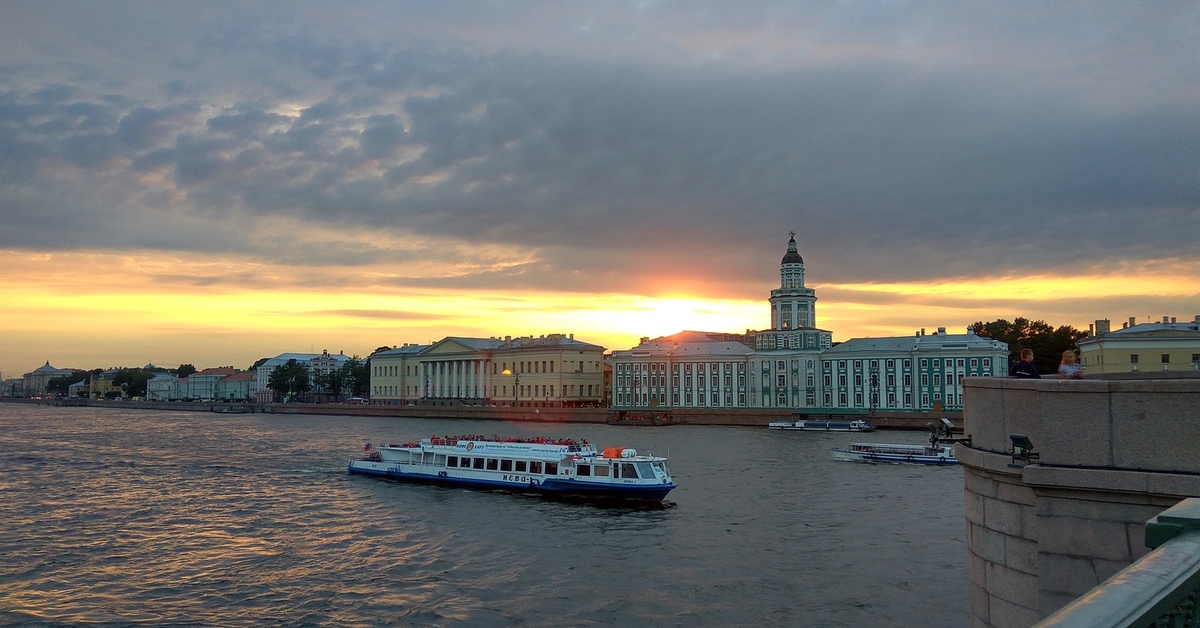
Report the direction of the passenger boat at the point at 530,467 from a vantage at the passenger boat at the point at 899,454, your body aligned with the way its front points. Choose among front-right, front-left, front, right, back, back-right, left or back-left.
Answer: front-left

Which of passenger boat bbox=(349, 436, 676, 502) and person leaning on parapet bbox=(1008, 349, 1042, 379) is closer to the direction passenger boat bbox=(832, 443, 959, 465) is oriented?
the passenger boat

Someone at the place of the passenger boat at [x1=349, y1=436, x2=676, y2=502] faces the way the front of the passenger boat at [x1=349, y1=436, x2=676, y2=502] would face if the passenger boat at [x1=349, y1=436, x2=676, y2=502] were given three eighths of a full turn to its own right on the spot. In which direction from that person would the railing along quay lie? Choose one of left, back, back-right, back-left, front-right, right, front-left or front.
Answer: left

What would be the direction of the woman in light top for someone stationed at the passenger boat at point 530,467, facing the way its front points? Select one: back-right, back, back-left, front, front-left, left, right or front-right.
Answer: front-right

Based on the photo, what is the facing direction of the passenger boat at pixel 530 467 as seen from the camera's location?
facing the viewer and to the right of the viewer

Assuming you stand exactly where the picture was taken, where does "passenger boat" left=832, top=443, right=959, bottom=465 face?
facing to the left of the viewer

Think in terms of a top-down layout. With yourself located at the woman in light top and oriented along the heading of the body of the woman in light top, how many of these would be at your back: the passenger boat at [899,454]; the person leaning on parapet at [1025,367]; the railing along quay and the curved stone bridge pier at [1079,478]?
1

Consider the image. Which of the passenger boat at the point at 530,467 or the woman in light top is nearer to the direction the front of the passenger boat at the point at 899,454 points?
the passenger boat
